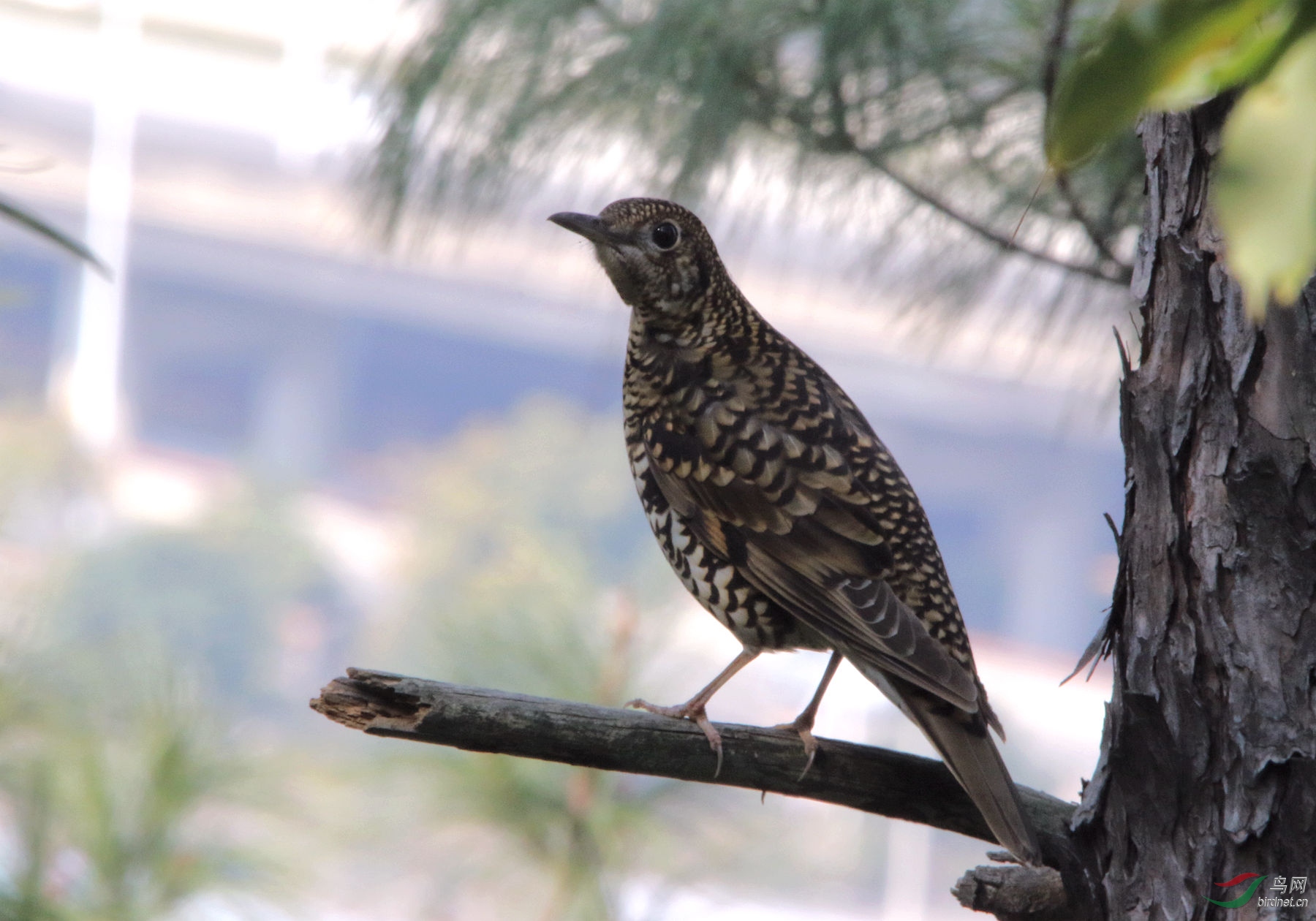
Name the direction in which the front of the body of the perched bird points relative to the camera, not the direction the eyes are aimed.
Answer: to the viewer's left

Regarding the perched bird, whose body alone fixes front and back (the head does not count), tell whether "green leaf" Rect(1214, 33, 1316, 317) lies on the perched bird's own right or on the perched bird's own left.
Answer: on the perched bird's own left

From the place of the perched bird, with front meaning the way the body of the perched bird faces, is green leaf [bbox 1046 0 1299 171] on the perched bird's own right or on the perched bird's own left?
on the perched bird's own left
